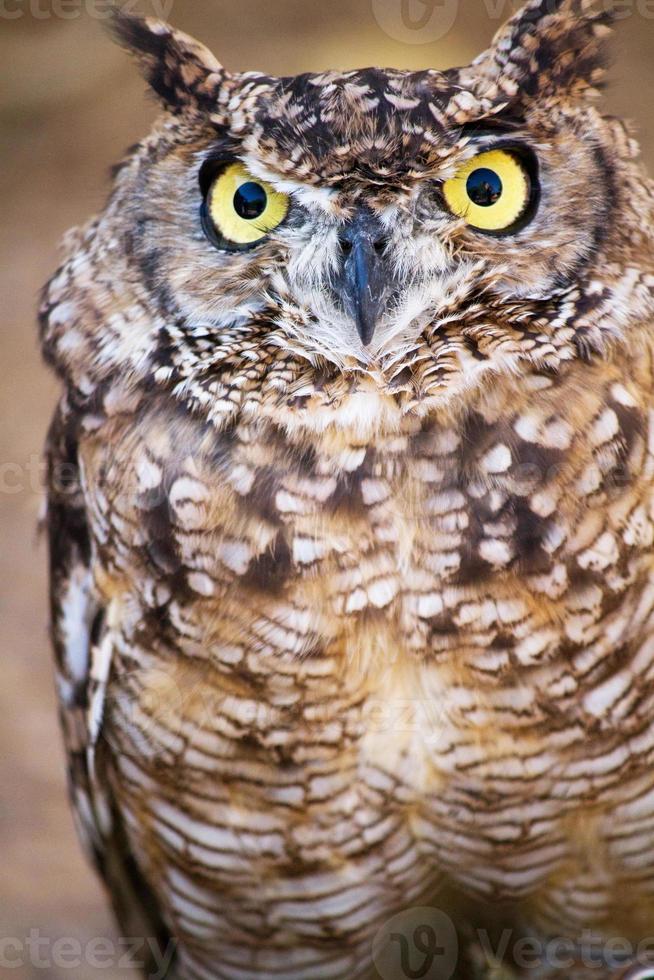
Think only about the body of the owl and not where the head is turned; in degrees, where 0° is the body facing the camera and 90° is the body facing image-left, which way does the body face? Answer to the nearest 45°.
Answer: approximately 0°
